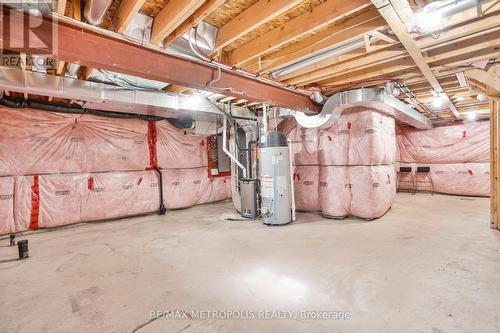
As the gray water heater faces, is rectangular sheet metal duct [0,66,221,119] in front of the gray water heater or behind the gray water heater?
in front

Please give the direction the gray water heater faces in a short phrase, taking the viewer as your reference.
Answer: facing the viewer and to the left of the viewer

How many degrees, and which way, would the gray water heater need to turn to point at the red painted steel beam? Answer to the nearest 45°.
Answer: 0° — it already faces it
